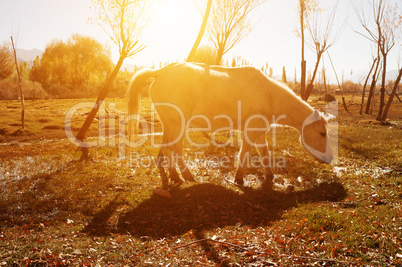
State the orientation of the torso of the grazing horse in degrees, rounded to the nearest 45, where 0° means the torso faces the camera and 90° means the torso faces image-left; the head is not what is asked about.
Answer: approximately 270°

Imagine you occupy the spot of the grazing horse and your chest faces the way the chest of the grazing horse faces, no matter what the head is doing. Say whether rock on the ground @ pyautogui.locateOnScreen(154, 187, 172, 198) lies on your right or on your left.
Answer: on your right

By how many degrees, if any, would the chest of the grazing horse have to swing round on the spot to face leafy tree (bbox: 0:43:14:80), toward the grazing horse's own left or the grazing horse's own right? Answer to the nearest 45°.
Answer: approximately 135° to the grazing horse's own left
